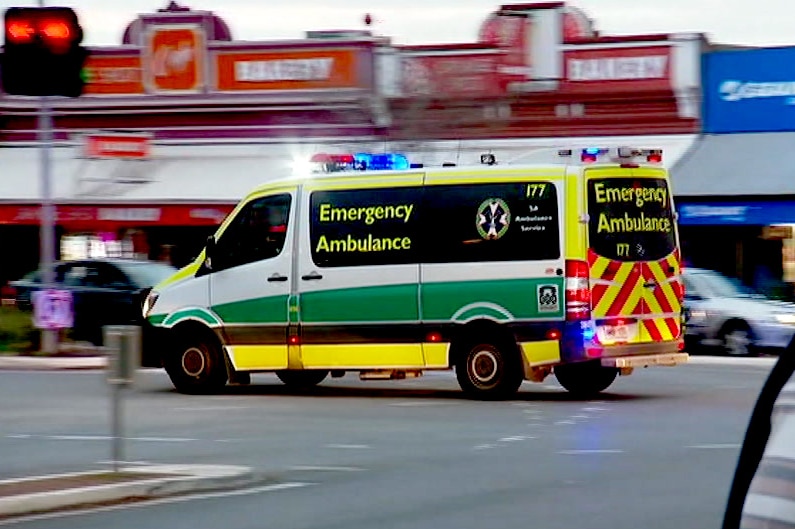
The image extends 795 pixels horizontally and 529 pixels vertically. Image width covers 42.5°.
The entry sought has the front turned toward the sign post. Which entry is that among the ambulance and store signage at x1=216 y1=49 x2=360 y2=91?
the store signage

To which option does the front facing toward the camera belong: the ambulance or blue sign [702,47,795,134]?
the blue sign

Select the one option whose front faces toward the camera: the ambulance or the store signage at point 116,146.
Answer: the store signage

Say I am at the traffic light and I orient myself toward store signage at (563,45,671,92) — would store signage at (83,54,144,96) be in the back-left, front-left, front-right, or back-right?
front-left

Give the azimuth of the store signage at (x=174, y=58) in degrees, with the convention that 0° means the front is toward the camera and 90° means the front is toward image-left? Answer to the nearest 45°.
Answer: approximately 0°

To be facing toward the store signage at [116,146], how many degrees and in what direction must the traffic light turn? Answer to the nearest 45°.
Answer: approximately 180°

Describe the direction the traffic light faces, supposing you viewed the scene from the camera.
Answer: facing the viewer

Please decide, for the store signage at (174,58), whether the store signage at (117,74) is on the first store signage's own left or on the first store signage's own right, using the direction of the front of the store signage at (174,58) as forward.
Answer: on the first store signage's own right

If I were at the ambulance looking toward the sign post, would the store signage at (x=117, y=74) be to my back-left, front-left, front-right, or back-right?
back-right

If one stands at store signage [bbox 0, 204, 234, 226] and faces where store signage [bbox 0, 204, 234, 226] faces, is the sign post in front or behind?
in front

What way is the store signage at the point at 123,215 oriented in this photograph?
toward the camera

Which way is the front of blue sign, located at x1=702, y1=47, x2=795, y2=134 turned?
toward the camera

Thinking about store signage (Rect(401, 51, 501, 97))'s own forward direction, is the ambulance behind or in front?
in front

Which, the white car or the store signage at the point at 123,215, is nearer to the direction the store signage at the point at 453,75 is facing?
the white car

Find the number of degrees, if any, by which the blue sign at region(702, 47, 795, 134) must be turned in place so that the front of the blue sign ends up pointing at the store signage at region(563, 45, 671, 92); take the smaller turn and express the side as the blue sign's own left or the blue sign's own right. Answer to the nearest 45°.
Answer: approximately 90° to the blue sign's own right
